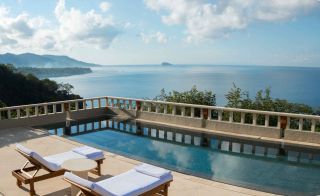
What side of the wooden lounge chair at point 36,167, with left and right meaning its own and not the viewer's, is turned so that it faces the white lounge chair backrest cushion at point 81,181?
right

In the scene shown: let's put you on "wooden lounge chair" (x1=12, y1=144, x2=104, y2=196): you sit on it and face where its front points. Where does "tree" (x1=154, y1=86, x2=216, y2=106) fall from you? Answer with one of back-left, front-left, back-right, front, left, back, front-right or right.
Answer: front

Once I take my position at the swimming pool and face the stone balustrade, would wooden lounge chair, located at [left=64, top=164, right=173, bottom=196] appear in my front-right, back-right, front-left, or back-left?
back-left

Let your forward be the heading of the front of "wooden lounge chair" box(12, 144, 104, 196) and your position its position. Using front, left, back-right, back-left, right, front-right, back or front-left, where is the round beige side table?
right

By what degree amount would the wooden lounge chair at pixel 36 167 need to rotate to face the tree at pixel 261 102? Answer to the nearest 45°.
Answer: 0° — it already faces it

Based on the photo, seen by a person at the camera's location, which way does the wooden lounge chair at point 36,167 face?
facing away from the viewer and to the right of the viewer

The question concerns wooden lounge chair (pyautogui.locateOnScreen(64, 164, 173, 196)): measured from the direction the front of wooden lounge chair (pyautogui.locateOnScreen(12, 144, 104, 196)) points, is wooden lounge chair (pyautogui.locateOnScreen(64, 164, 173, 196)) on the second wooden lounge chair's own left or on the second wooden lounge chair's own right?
on the second wooden lounge chair's own right
